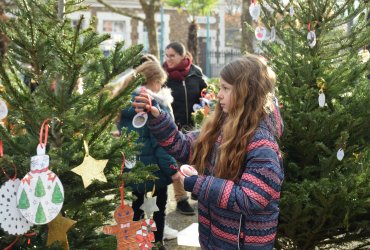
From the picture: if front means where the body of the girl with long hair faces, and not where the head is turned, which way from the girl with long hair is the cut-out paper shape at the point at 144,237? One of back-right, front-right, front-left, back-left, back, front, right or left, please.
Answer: front

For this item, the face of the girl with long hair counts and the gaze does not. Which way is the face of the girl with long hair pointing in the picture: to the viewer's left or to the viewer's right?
to the viewer's left

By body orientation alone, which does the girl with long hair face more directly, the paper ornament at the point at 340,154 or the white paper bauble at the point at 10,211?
the white paper bauble

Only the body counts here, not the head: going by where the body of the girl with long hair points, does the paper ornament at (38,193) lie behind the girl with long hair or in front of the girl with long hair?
in front

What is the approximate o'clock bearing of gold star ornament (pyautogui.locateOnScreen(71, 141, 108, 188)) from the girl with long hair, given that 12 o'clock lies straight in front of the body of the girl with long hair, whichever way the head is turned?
The gold star ornament is roughly at 11 o'clock from the girl with long hair.

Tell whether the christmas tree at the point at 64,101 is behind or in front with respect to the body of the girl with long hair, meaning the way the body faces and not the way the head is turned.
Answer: in front

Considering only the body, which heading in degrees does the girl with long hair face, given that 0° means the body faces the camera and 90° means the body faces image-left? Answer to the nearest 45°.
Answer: approximately 90°

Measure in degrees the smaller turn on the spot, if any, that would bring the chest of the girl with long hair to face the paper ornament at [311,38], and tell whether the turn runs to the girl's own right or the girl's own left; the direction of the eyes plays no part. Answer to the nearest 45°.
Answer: approximately 135° to the girl's own right

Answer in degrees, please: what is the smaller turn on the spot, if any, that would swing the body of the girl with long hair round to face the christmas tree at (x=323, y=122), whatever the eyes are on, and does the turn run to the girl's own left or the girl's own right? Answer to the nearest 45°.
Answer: approximately 135° to the girl's own right

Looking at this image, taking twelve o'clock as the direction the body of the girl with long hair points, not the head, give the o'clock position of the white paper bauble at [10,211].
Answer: The white paper bauble is roughly at 11 o'clock from the girl with long hair.
